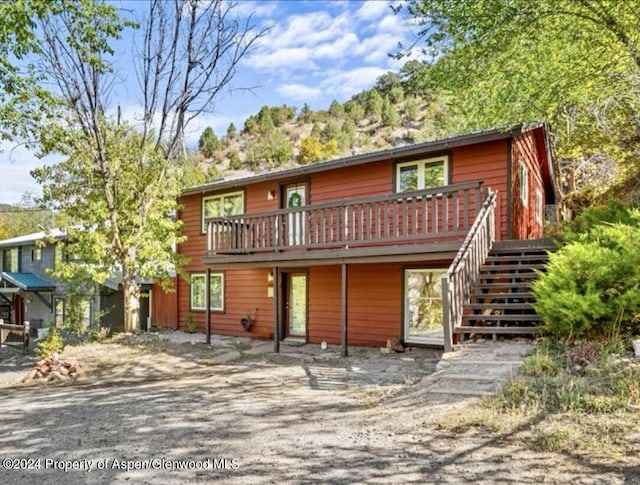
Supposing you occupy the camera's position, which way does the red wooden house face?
facing the viewer and to the left of the viewer

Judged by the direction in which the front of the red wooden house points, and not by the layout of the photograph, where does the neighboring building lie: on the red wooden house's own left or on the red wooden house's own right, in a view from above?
on the red wooden house's own right

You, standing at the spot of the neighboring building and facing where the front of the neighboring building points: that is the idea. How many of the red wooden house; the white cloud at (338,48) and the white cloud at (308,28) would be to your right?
0

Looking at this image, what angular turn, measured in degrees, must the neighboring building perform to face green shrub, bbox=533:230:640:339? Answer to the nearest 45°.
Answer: approximately 45° to its left

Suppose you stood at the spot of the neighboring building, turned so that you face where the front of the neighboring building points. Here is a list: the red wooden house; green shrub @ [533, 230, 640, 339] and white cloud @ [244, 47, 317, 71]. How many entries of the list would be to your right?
0

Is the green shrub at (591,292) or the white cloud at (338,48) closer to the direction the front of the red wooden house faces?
the green shrub

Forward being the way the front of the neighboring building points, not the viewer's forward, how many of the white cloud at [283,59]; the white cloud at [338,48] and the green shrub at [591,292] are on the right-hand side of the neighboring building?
0
